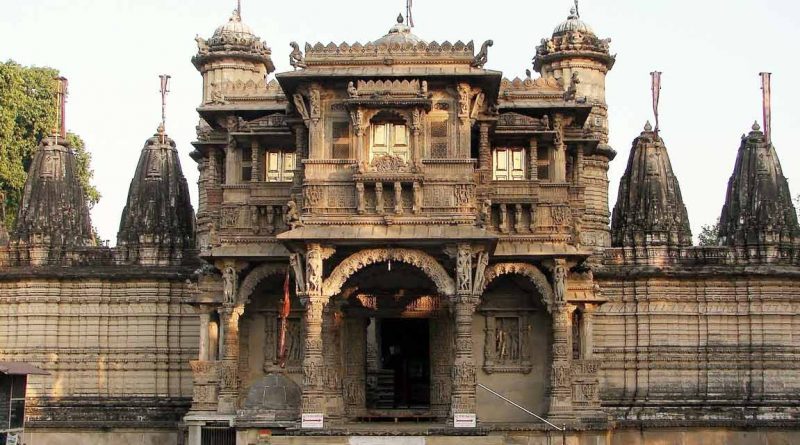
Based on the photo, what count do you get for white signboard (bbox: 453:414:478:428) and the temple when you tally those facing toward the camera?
2

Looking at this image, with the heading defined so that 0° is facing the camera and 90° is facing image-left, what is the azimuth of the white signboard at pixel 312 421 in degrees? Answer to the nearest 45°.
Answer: approximately 0°

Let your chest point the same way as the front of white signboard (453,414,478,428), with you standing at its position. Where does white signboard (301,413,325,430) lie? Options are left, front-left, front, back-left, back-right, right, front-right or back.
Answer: right

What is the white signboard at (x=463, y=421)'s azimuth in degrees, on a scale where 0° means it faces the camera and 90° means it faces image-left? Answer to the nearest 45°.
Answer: approximately 0°

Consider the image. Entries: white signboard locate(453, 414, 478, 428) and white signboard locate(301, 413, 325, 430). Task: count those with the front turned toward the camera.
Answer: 2

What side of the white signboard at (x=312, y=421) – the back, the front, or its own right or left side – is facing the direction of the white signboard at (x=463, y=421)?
left
